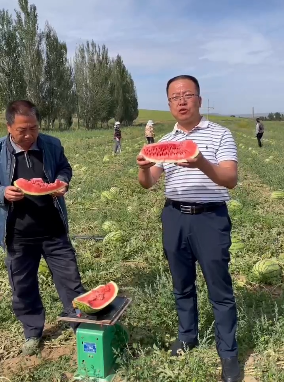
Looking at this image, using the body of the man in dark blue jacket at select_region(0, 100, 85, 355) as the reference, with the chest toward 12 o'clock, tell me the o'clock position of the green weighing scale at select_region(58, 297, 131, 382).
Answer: The green weighing scale is roughly at 11 o'clock from the man in dark blue jacket.

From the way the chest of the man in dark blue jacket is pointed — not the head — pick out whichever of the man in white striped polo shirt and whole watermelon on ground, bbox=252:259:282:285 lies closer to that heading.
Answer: the man in white striped polo shirt

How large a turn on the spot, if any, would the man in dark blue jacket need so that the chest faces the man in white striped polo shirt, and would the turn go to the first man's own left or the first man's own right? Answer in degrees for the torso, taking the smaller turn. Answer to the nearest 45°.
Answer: approximately 45° to the first man's own left

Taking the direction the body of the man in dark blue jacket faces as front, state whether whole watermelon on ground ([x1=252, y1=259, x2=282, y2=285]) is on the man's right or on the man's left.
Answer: on the man's left

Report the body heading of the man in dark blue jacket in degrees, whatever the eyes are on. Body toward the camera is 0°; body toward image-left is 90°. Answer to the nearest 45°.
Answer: approximately 0°

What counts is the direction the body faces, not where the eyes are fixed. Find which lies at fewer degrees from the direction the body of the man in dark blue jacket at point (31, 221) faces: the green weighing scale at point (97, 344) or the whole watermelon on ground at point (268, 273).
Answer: the green weighing scale
